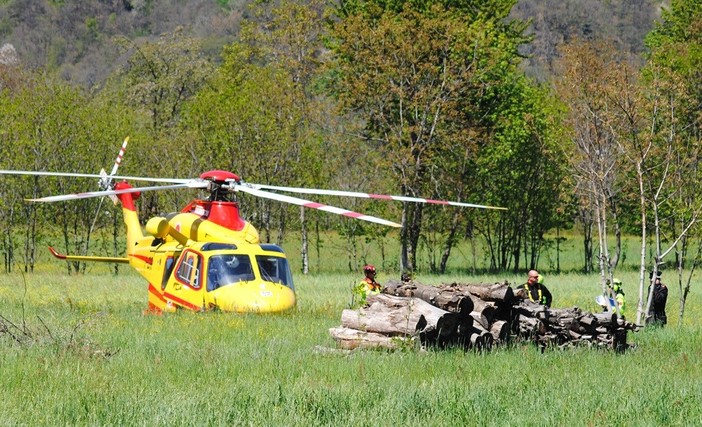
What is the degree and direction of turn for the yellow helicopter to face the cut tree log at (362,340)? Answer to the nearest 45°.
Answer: approximately 45° to its right

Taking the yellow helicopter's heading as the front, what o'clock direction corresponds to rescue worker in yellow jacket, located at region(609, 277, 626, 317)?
The rescue worker in yellow jacket is roughly at 11 o'clock from the yellow helicopter.

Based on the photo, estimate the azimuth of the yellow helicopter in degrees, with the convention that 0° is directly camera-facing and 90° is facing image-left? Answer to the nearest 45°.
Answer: approximately 315°

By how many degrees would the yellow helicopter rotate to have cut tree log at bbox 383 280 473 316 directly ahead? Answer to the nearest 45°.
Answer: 0° — it already faces it

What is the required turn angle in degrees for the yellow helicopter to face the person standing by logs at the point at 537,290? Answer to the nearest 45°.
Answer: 0° — it already faces them
